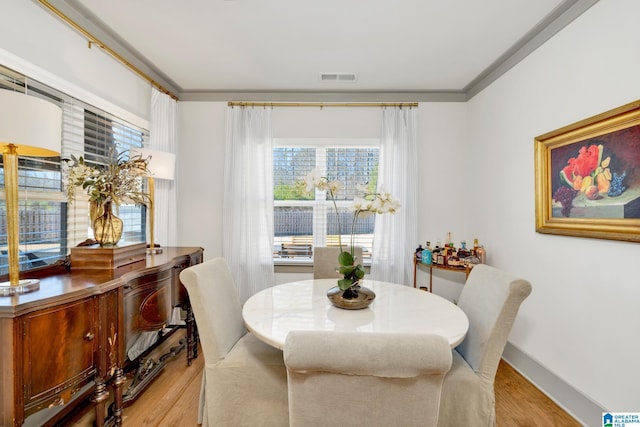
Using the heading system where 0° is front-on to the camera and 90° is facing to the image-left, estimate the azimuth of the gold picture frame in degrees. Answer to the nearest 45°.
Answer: approximately 45°

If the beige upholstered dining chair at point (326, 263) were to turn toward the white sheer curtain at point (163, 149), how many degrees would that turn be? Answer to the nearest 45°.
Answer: approximately 90° to its right

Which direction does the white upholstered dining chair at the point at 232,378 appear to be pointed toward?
to the viewer's right

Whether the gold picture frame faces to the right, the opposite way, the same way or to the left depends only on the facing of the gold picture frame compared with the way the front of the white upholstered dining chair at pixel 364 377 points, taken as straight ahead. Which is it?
to the left

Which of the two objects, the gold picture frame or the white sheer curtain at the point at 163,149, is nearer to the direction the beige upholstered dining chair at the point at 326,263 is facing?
the gold picture frame

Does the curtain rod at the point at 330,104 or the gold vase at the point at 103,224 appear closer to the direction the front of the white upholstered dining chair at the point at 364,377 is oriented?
the curtain rod

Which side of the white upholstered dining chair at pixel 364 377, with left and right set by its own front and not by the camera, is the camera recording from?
back

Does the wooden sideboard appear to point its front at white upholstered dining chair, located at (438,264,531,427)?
yes

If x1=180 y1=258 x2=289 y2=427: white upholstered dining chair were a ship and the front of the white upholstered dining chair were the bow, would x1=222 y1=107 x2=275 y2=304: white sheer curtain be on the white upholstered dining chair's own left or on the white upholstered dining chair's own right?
on the white upholstered dining chair's own left

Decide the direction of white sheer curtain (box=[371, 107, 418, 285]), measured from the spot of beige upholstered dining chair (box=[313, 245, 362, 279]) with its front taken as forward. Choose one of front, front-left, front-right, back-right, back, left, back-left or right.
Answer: back-left
